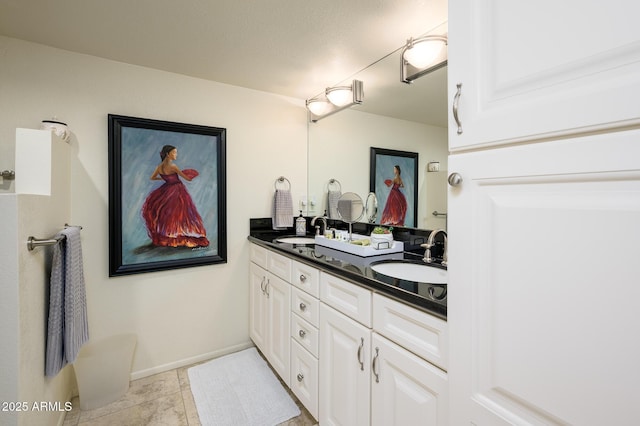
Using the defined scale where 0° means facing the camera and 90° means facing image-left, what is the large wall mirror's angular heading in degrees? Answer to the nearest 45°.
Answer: approximately 45°

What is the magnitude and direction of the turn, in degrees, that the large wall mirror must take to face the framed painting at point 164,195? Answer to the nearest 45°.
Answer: approximately 45° to its right

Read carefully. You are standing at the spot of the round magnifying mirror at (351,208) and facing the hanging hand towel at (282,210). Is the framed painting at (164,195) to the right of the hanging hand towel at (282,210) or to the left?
left

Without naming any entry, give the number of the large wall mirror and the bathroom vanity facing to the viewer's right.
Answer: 0

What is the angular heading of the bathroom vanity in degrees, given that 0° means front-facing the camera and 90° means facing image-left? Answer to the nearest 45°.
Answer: approximately 45°
